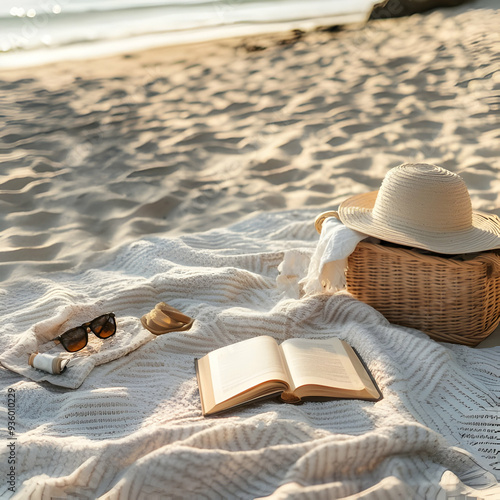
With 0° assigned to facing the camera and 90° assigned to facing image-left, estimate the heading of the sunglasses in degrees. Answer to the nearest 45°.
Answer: approximately 315°

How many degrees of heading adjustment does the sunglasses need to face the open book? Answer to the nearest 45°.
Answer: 0° — it already faces it
